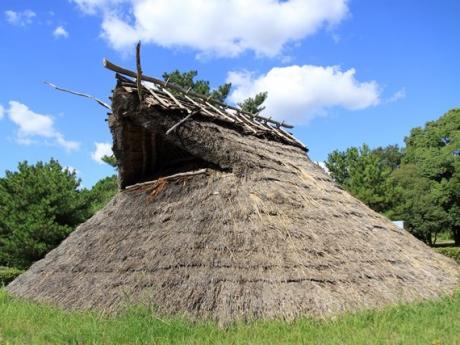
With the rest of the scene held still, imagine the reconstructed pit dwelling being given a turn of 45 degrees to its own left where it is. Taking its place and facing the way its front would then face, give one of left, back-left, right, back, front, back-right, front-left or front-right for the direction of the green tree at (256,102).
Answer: back

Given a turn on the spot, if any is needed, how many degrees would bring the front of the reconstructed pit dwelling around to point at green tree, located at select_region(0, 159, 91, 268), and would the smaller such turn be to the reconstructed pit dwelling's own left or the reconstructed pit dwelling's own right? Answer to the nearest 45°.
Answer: approximately 90° to the reconstructed pit dwelling's own right

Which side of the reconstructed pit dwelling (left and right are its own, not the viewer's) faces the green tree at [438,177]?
back

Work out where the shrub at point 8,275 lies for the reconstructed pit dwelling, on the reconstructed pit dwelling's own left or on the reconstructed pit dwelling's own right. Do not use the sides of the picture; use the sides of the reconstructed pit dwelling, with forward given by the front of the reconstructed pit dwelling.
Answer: on the reconstructed pit dwelling's own right

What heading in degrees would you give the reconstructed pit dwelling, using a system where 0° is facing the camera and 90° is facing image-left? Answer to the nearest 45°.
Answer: approximately 45°

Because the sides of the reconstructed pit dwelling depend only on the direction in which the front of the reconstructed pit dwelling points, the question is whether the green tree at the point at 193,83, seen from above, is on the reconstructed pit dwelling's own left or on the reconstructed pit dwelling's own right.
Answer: on the reconstructed pit dwelling's own right
